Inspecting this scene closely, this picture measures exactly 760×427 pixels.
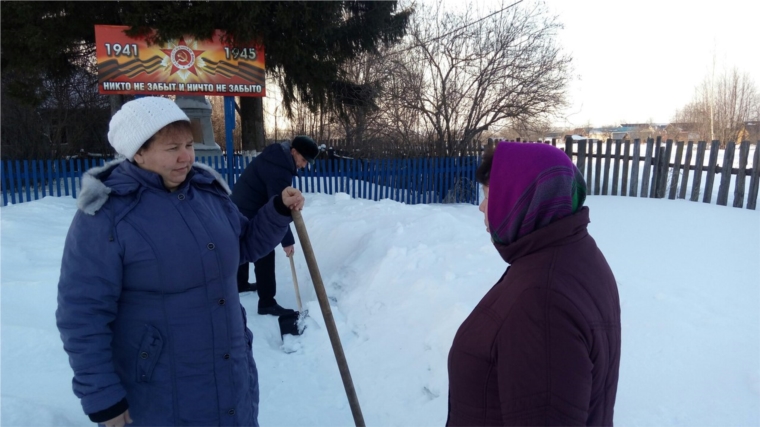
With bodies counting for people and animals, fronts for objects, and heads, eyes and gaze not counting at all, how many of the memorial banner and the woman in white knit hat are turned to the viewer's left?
0

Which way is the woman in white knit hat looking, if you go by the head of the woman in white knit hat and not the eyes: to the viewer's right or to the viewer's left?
to the viewer's right

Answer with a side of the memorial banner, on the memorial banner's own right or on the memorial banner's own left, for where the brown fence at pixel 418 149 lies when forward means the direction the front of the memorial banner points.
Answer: on the memorial banner's own left

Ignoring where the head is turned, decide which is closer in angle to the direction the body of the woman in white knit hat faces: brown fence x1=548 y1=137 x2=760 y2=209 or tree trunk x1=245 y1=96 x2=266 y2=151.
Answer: the brown fence

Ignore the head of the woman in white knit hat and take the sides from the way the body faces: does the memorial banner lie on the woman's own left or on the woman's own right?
on the woman's own left

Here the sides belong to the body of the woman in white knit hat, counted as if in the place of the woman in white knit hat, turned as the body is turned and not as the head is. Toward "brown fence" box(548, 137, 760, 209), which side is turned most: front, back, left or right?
left

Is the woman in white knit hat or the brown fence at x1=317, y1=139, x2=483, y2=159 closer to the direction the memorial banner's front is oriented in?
the woman in white knit hat

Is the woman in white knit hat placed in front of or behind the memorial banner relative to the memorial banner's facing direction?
in front

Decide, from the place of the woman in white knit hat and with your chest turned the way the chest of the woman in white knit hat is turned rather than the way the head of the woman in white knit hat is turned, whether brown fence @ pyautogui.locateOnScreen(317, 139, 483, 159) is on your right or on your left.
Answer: on your left

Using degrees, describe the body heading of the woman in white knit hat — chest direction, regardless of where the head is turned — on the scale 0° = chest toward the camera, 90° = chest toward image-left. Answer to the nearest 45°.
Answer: approximately 315°

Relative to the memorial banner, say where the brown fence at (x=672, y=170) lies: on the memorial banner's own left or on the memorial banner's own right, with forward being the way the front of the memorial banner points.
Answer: on the memorial banner's own left

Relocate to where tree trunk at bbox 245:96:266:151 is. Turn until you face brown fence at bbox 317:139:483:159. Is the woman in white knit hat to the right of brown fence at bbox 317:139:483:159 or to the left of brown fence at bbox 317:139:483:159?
right
